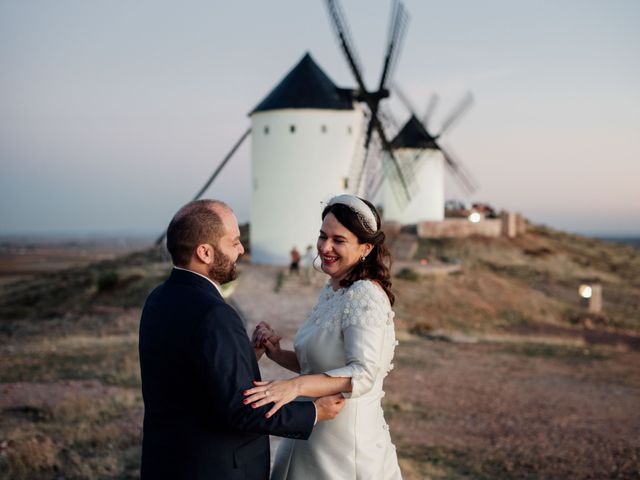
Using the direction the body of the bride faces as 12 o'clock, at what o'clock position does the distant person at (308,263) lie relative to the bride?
The distant person is roughly at 3 o'clock from the bride.

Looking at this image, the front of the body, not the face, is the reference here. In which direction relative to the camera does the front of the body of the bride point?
to the viewer's left

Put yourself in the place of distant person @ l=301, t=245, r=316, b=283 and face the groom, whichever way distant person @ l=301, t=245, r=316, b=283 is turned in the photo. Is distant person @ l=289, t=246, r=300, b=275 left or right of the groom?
right

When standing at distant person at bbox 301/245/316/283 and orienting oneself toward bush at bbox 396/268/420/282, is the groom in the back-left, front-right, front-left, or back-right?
back-right

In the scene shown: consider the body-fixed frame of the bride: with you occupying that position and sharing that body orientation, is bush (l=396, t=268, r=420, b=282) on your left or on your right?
on your right

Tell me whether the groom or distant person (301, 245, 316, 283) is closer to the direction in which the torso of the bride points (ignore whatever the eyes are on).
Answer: the groom

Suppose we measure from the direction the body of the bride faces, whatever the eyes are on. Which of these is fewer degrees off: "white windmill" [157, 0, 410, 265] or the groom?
the groom

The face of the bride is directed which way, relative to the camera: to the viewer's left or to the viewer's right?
to the viewer's left
